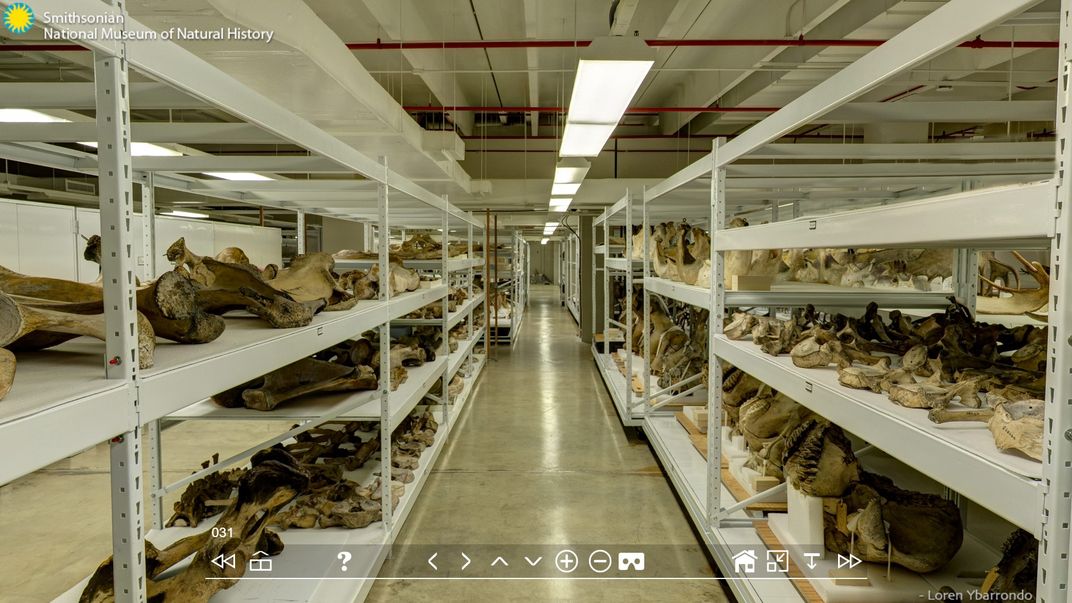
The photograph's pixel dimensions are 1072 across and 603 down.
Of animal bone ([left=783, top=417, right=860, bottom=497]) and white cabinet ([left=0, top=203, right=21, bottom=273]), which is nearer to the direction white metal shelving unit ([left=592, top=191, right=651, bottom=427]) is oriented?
the white cabinet

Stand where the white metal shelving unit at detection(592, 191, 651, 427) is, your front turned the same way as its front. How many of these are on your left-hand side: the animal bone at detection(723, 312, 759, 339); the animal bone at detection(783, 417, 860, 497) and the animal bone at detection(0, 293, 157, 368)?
3

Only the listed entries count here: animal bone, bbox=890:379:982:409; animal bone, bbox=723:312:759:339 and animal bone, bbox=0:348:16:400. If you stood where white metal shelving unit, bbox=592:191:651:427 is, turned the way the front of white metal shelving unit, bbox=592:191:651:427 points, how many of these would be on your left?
3

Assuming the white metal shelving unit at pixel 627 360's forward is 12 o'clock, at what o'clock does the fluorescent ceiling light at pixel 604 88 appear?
The fluorescent ceiling light is roughly at 9 o'clock from the white metal shelving unit.

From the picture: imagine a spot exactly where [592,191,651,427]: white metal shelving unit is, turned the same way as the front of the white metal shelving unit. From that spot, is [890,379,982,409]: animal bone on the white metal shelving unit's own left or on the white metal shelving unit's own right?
on the white metal shelving unit's own left

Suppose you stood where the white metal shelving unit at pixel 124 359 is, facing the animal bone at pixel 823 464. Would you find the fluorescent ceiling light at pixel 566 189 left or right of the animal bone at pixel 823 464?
left

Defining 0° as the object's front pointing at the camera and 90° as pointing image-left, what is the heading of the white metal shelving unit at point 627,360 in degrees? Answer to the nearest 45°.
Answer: approximately 90°

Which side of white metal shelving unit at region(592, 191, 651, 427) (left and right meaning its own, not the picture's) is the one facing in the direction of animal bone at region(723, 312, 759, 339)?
left
